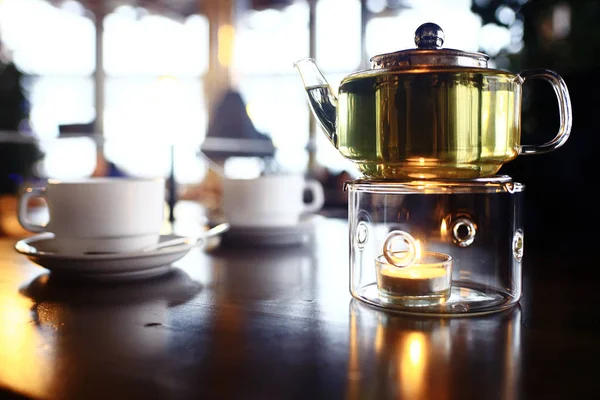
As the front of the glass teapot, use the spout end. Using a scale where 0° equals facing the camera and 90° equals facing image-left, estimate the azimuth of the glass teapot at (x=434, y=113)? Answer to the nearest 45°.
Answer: approximately 90°
